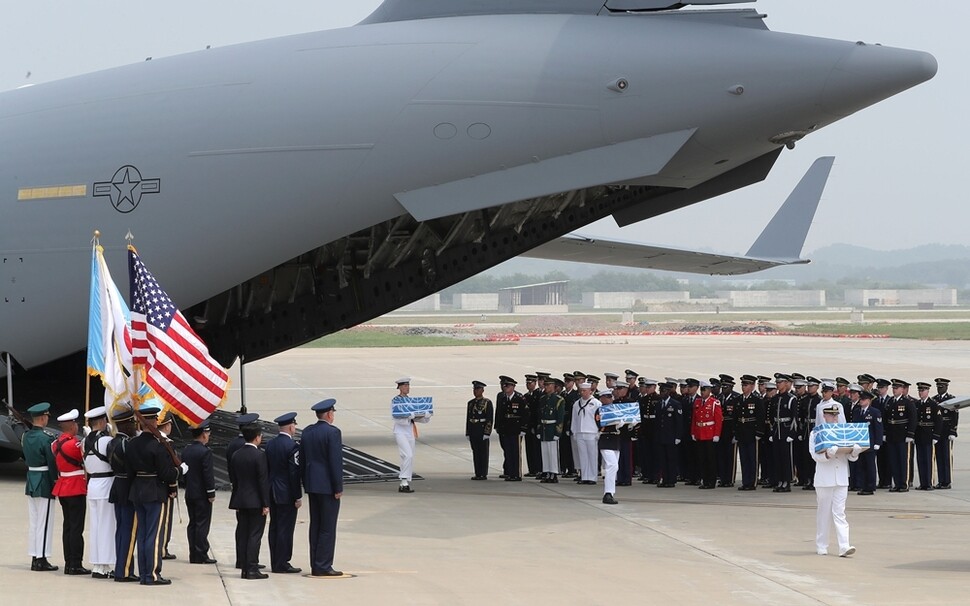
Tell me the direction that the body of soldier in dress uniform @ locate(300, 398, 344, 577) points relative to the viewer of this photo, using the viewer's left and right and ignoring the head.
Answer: facing away from the viewer and to the right of the viewer

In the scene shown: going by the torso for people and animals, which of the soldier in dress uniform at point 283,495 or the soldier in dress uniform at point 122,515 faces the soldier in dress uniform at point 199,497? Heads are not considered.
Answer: the soldier in dress uniform at point 122,515

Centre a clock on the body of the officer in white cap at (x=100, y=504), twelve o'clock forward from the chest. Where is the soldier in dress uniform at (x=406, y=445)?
The soldier in dress uniform is roughly at 12 o'clock from the officer in white cap.

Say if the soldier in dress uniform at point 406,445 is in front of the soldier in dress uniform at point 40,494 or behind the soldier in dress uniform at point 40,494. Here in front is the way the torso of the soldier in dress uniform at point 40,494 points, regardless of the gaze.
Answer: in front

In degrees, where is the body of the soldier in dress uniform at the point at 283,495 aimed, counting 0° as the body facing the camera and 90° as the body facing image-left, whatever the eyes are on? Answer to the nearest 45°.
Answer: approximately 225°

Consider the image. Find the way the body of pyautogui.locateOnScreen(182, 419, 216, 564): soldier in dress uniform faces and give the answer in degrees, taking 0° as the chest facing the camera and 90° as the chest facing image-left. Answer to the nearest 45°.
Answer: approximately 225°

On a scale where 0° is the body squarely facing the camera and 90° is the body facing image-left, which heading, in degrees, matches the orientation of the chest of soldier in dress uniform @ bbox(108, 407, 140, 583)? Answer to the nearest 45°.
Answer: approximately 225°

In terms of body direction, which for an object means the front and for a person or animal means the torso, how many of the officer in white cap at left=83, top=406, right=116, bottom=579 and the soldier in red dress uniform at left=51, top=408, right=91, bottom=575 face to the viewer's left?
0

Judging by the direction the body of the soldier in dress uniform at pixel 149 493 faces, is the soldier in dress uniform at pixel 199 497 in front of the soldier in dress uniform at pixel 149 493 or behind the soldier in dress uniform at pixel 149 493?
in front

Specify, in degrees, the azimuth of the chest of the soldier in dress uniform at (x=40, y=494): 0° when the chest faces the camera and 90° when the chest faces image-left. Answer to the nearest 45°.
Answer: approximately 225°

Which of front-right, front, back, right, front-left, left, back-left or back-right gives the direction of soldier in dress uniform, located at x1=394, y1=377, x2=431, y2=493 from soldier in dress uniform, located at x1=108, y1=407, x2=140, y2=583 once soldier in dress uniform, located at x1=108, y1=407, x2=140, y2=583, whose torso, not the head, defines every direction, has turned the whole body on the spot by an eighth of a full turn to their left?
front-right
